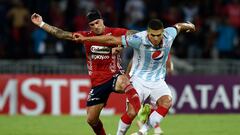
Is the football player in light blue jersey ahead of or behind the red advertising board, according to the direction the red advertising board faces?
ahead

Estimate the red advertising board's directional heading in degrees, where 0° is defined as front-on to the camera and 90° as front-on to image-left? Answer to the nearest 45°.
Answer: approximately 0°
